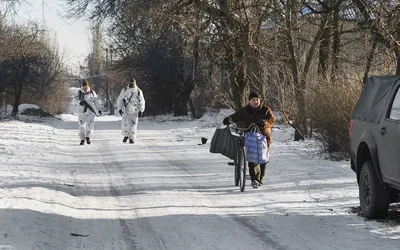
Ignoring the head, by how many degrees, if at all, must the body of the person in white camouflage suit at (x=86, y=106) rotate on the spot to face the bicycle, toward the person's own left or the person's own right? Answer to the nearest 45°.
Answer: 0° — they already face it

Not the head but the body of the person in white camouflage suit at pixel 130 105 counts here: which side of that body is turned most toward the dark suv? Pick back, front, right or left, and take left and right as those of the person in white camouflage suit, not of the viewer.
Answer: front

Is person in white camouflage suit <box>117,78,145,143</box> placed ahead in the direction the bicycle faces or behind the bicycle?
behind

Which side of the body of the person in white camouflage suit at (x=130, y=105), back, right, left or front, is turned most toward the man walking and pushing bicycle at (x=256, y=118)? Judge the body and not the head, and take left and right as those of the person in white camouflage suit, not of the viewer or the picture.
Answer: front

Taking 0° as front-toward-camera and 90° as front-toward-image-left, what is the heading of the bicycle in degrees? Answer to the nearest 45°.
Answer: approximately 0°

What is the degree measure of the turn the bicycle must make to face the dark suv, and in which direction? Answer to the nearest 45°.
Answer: approximately 45° to its left
